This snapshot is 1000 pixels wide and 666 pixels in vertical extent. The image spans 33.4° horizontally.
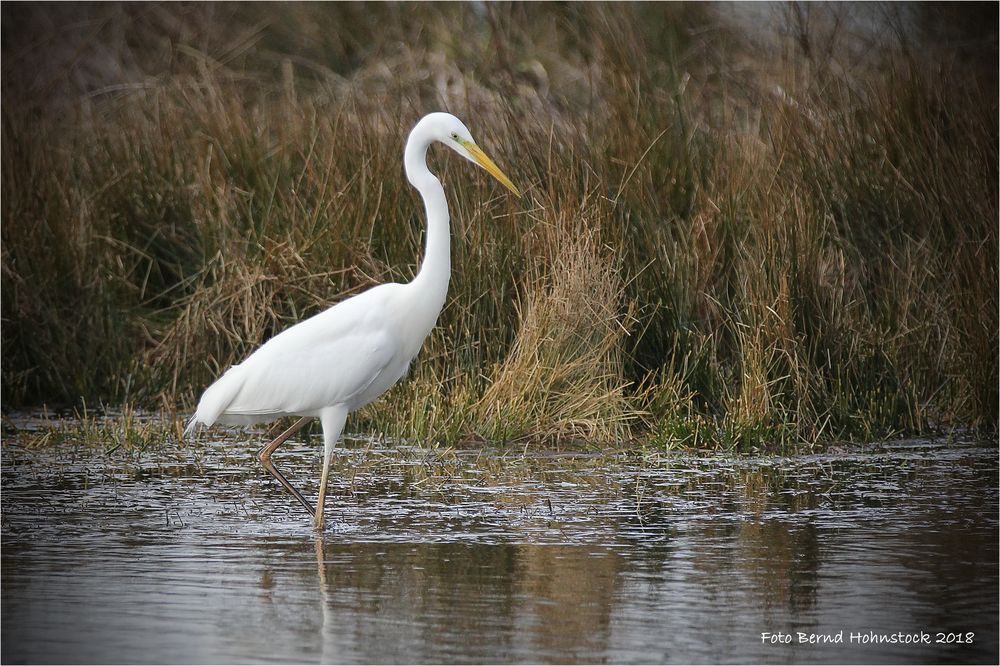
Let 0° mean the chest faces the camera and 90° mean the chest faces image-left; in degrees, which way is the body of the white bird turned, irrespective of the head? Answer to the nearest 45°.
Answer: approximately 270°
